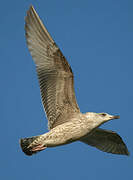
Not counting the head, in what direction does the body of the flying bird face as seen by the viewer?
to the viewer's right
